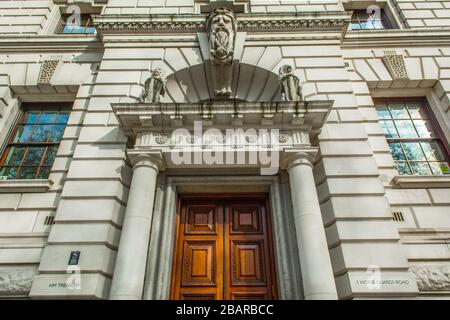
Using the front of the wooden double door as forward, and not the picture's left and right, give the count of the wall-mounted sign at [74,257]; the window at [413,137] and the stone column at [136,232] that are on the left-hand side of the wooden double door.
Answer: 1

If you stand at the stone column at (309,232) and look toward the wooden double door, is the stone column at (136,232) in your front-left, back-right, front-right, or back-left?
front-left

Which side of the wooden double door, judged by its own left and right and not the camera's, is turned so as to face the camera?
front

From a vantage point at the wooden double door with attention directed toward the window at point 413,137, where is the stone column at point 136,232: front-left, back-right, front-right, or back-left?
back-right

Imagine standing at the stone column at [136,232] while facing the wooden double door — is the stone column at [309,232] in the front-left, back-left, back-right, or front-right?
front-right

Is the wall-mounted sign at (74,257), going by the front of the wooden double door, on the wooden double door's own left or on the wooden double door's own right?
on the wooden double door's own right

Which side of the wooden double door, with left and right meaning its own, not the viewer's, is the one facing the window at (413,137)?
left

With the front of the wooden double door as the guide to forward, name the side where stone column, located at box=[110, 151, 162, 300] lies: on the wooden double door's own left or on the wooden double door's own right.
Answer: on the wooden double door's own right
